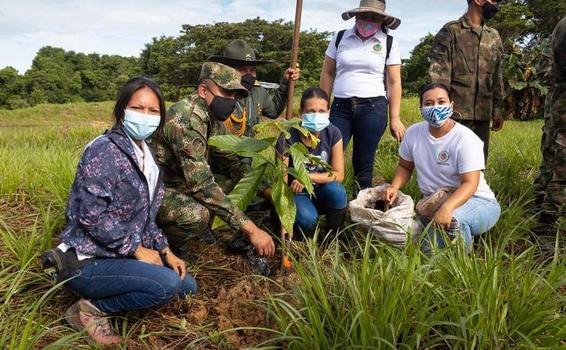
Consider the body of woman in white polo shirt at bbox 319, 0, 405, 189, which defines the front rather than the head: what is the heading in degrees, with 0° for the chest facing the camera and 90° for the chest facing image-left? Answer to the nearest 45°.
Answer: approximately 0°

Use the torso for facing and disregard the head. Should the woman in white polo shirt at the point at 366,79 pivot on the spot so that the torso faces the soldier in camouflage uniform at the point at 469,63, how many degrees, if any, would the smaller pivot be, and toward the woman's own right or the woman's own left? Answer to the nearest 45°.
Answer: approximately 135° to the woman's own left

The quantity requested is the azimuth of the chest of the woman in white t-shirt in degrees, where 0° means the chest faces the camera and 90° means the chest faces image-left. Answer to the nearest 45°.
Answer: approximately 45°

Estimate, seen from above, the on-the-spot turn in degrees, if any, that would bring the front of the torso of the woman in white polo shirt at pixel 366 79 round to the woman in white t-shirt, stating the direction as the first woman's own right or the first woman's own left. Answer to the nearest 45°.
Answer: approximately 45° to the first woman's own left

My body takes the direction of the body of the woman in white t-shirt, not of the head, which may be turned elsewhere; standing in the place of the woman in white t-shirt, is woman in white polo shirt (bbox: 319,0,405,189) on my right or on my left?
on my right

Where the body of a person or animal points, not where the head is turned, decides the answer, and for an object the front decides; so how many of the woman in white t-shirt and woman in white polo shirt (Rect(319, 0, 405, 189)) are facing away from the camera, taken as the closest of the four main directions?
0

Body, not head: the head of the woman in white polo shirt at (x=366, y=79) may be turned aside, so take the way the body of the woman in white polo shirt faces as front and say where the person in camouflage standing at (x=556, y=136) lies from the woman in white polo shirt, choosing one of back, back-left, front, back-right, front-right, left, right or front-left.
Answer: left

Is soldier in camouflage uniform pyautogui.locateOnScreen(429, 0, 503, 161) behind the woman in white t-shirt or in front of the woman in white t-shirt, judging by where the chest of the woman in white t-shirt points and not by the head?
behind
